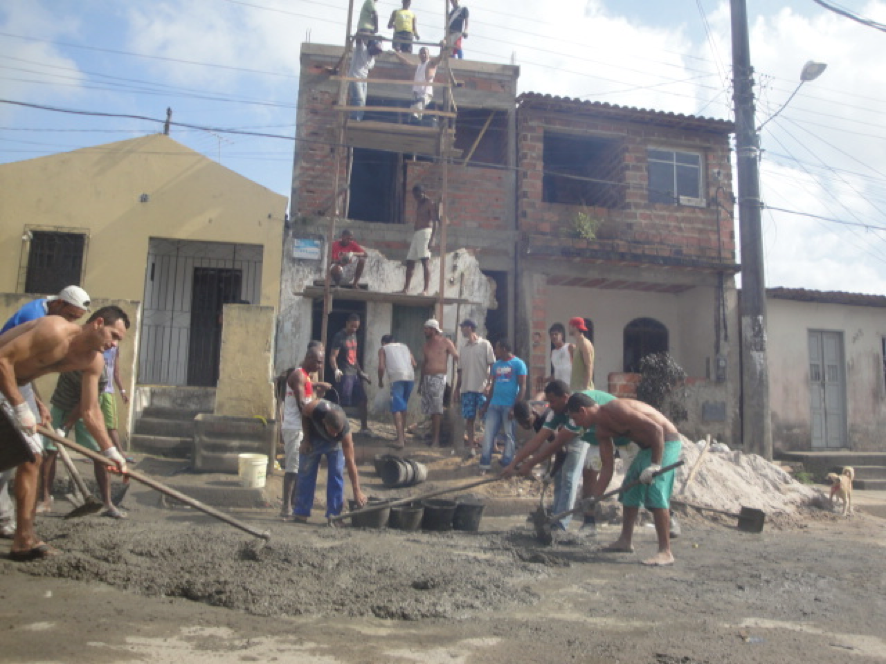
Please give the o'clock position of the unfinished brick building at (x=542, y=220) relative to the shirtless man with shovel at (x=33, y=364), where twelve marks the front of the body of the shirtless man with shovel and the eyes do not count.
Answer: The unfinished brick building is roughly at 11 o'clock from the shirtless man with shovel.

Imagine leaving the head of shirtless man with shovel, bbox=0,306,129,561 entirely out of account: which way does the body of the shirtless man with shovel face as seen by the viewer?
to the viewer's right

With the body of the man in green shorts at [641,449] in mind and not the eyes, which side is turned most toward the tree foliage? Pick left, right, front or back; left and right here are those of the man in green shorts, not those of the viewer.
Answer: right

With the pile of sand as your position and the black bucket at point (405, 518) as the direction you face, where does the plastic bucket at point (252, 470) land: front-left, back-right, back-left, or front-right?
front-right

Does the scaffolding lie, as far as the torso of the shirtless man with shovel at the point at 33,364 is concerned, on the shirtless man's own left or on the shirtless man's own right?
on the shirtless man's own left

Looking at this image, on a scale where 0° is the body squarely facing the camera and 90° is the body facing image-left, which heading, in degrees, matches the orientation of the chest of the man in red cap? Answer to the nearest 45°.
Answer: approximately 90°

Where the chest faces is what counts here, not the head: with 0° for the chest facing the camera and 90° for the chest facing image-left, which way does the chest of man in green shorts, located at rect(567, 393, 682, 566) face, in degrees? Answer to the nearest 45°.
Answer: approximately 90°

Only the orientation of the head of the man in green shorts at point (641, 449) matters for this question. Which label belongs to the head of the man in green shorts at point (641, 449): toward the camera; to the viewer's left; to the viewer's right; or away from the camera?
to the viewer's left

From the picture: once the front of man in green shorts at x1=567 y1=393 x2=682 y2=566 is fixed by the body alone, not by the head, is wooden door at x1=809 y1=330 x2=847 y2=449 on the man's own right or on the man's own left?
on the man's own right

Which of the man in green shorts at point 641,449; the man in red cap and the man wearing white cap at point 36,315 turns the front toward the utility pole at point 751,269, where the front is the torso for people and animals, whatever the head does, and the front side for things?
the man wearing white cap

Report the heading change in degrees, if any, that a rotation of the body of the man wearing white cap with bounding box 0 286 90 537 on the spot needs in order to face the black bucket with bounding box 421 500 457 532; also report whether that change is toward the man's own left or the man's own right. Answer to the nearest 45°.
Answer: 0° — they already face it

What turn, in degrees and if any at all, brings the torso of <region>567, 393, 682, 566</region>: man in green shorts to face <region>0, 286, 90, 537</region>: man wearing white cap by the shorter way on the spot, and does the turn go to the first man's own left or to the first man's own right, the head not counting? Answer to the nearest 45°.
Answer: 0° — they already face them

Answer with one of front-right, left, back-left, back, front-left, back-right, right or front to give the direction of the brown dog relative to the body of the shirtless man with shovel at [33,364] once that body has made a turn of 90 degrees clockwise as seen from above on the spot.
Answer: left

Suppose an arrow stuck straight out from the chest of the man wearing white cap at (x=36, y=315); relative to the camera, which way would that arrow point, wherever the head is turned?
to the viewer's right

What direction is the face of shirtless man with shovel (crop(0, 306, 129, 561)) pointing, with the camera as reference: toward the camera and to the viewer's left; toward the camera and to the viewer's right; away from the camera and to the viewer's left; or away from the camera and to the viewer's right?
toward the camera and to the viewer's right
